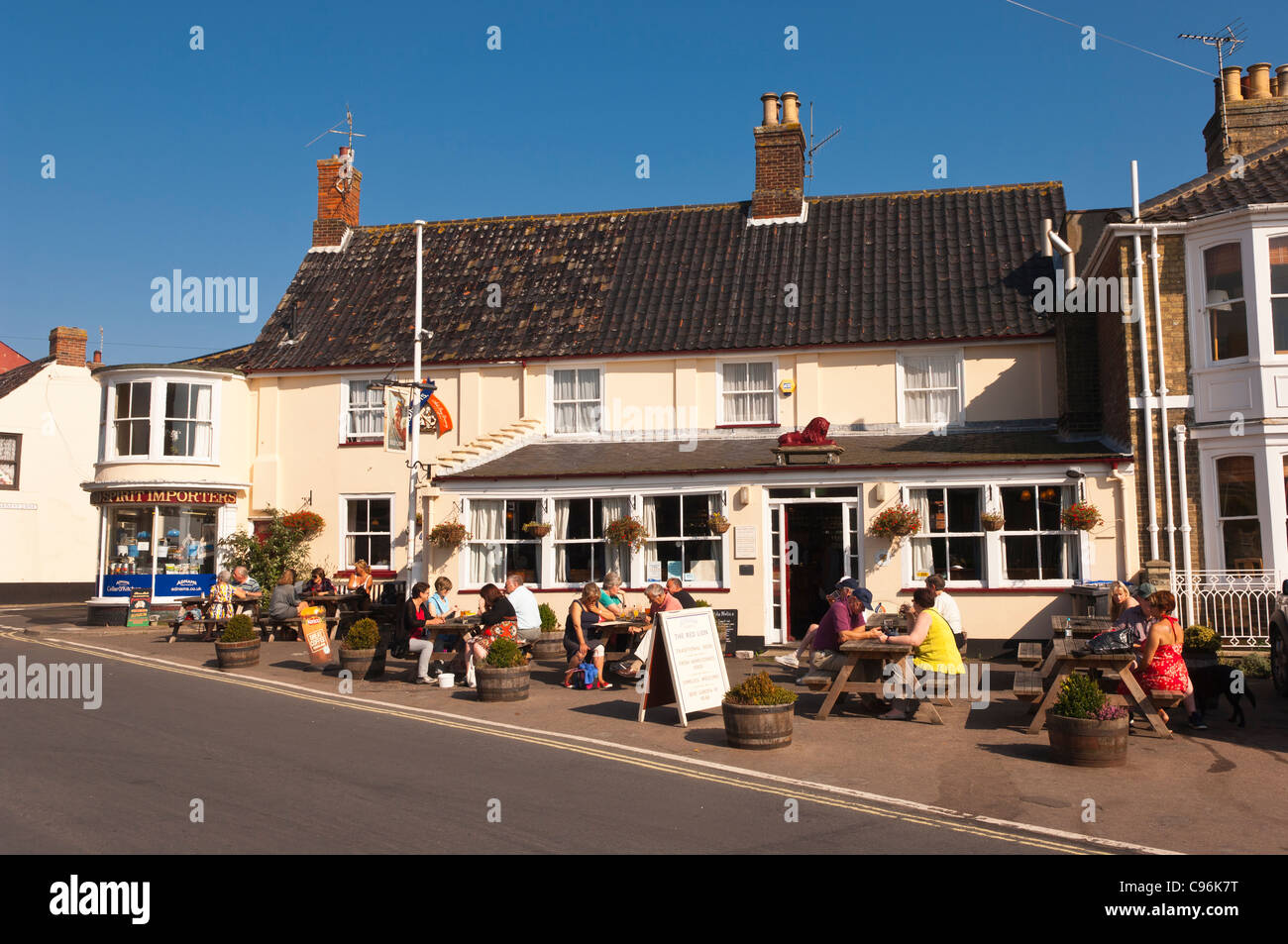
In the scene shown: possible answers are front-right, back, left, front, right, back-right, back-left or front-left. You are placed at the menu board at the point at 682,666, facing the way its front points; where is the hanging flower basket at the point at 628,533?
back-left

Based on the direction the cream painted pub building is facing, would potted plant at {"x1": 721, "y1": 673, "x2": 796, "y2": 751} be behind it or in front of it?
in front

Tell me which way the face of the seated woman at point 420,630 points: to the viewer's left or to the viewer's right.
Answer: to the viewer's right

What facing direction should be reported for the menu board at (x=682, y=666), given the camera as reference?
facing the viewer and to the right of the viewer

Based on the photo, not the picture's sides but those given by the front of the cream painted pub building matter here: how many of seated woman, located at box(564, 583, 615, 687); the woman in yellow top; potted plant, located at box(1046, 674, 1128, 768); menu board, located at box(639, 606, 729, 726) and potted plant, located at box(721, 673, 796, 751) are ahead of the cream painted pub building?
5

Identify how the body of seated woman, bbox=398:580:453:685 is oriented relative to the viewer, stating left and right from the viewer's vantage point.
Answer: facing to the right of the viewer

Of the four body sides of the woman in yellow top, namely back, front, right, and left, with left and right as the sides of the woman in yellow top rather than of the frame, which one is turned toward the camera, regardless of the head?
left

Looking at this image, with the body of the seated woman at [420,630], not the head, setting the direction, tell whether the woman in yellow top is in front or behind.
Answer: in front
